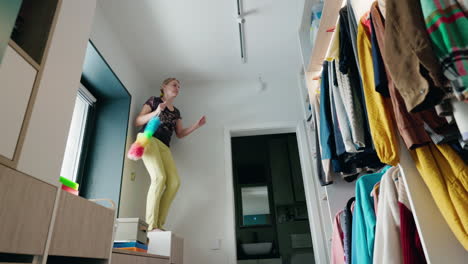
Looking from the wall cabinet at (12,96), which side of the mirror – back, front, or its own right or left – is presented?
front

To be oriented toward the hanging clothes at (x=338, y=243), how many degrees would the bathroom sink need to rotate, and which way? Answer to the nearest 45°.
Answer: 0° — it already faces it

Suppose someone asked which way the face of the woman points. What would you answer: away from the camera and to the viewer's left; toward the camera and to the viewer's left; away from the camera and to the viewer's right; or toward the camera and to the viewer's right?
toward the camera and to the viewer's right

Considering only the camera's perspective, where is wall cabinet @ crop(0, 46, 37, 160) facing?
facing the viewer and to the right of the viewer

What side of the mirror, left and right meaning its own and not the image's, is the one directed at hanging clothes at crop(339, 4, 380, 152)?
front

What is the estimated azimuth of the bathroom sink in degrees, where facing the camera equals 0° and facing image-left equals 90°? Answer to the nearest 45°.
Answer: approximately 0°

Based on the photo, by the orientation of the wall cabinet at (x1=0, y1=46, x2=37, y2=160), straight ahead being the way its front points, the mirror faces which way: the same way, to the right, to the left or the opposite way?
to the right

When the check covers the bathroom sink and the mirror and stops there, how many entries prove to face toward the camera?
2

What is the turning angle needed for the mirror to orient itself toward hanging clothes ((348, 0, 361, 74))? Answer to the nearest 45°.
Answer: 0° — it already faces it

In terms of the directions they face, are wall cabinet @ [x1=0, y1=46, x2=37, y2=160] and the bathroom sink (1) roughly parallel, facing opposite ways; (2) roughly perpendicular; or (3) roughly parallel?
roughly perpendicular

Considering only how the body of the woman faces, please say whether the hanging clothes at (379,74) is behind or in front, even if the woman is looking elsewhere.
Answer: in front
